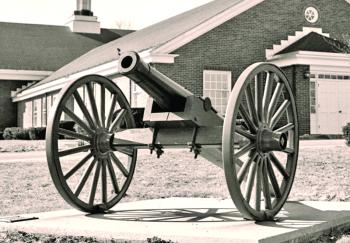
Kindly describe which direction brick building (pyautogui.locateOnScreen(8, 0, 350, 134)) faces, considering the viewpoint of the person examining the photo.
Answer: facing the viewer and to the right of the viewer

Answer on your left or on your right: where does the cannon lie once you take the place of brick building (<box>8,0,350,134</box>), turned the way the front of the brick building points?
on your right

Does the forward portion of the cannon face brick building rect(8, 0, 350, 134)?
no

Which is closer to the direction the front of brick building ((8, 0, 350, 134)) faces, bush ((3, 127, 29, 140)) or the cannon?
the cannon
